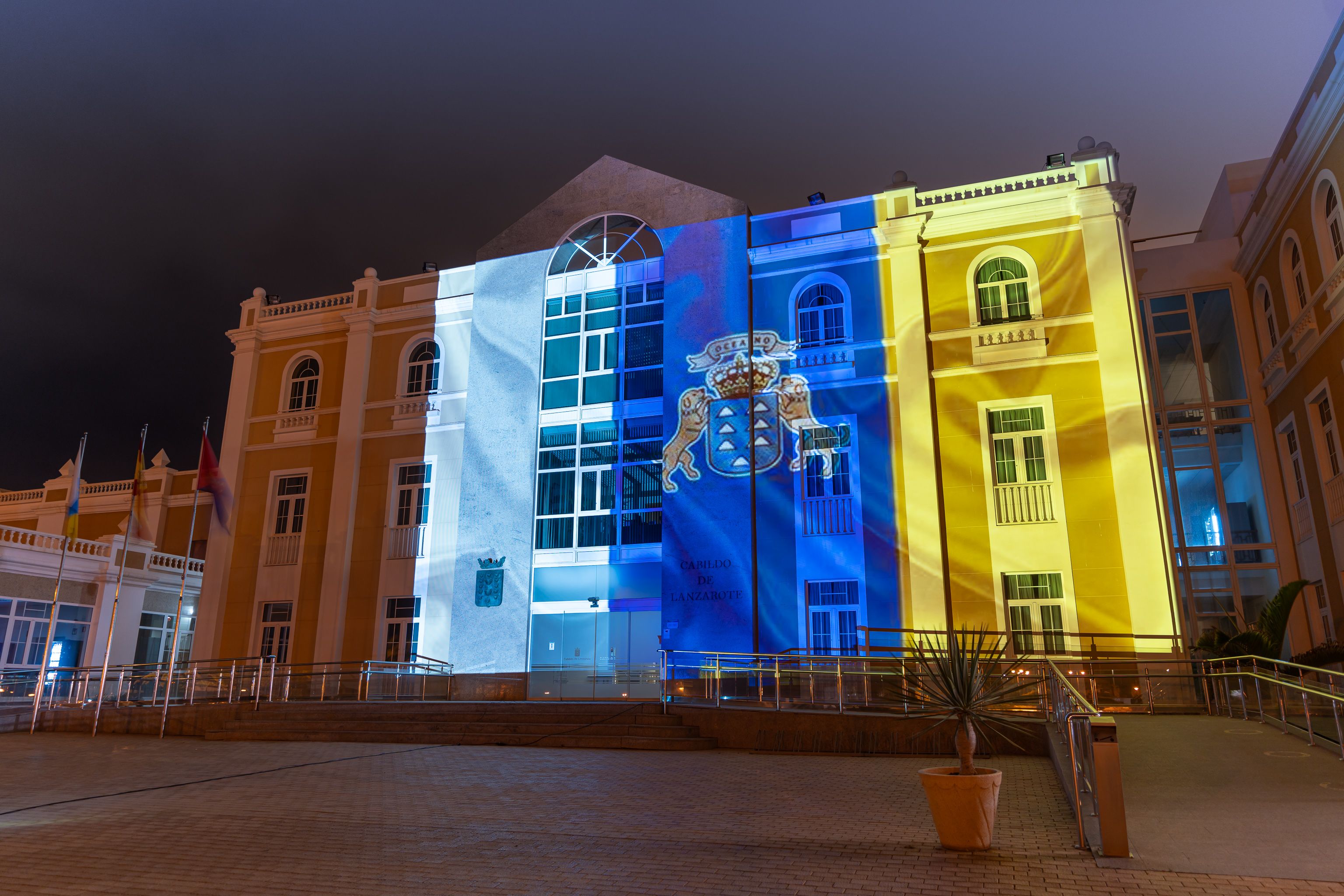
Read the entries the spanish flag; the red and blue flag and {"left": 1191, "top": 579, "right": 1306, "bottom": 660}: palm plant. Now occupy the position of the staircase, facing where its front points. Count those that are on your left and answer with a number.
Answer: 1

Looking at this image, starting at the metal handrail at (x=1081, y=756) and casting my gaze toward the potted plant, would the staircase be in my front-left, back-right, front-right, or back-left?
front-right

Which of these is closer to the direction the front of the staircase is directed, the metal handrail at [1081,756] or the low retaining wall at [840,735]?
the metal handrail

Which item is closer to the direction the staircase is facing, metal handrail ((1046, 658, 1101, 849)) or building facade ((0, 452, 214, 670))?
the metal handrail

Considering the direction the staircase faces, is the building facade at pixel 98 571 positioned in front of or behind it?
behind

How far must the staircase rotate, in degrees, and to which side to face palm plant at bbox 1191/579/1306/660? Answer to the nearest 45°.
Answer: approximately 90° to its left

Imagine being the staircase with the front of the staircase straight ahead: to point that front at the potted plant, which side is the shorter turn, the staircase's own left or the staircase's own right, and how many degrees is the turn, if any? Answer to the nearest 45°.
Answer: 0° — it already faces it

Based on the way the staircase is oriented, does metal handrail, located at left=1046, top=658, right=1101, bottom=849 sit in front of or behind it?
in front

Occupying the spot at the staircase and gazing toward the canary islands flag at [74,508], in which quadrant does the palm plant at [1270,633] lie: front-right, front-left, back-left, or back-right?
back-right

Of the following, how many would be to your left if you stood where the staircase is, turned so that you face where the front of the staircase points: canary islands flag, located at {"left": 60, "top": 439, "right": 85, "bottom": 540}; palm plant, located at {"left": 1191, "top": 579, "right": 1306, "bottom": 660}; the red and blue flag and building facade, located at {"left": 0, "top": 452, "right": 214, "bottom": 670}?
1

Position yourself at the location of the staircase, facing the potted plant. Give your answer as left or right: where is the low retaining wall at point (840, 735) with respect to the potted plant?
left

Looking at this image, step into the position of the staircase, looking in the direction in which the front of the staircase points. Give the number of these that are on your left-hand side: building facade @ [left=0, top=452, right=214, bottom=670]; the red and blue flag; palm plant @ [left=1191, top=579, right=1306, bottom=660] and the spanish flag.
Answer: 1

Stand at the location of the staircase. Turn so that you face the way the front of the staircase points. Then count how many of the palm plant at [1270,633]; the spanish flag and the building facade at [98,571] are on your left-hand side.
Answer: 1

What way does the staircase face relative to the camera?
toward the camera

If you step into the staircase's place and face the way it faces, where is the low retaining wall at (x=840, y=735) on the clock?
The low retaining wall is roughly at 10 o'clock from the staircase.
